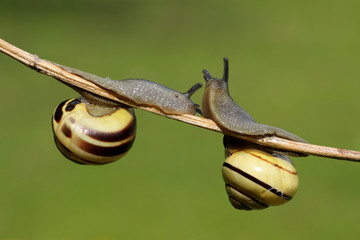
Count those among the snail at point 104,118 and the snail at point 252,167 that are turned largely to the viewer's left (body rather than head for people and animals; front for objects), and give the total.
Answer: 1

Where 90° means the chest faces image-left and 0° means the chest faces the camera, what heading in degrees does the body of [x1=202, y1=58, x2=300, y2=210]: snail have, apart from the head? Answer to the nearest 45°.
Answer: approximately 90°

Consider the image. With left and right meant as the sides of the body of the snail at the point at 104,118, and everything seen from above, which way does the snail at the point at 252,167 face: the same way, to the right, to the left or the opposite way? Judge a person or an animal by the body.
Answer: the opposite way

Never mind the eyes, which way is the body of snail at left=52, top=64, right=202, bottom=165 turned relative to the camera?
to the viewer's right
